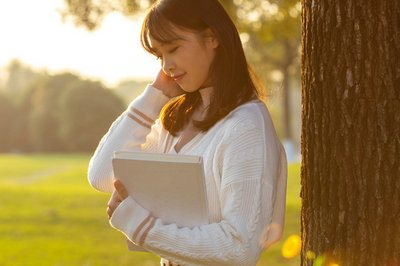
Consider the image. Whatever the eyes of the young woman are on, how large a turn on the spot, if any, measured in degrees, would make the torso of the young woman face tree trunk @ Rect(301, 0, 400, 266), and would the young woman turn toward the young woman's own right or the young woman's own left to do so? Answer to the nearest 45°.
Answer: approximately 135° to the young woman's own left

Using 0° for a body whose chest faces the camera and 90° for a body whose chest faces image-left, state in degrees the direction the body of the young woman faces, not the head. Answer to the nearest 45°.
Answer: approximately 45°
